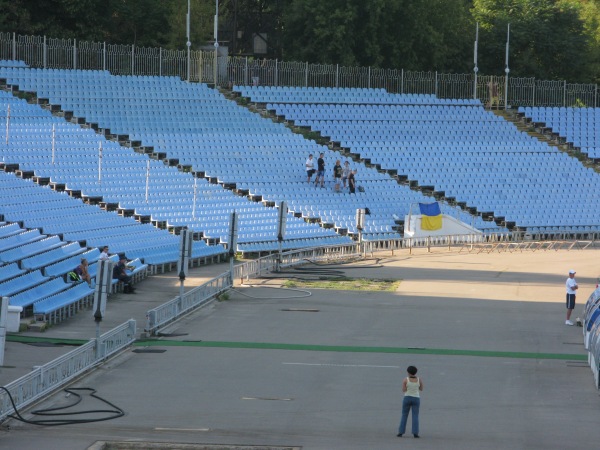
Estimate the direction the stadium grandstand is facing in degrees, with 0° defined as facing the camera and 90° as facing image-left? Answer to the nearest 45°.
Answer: approximately 315°

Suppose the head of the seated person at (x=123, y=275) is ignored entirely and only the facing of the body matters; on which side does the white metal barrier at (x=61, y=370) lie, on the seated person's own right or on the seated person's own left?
on the seated person's own right

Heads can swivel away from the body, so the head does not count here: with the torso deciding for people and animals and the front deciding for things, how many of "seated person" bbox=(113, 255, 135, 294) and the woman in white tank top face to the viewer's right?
1

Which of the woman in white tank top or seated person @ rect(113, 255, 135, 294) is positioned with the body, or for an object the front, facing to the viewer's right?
the seated person

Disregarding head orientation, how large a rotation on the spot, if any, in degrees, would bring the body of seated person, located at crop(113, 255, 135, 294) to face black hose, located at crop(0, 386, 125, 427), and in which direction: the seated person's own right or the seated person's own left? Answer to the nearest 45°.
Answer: approximately 90° to the seated person's own right

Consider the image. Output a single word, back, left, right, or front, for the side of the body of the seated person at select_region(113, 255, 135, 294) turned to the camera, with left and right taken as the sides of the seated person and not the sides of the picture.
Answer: right

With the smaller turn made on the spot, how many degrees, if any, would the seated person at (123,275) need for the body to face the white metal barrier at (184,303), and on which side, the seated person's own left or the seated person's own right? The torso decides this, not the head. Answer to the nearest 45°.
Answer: approximately 45° to the seated person's own right
